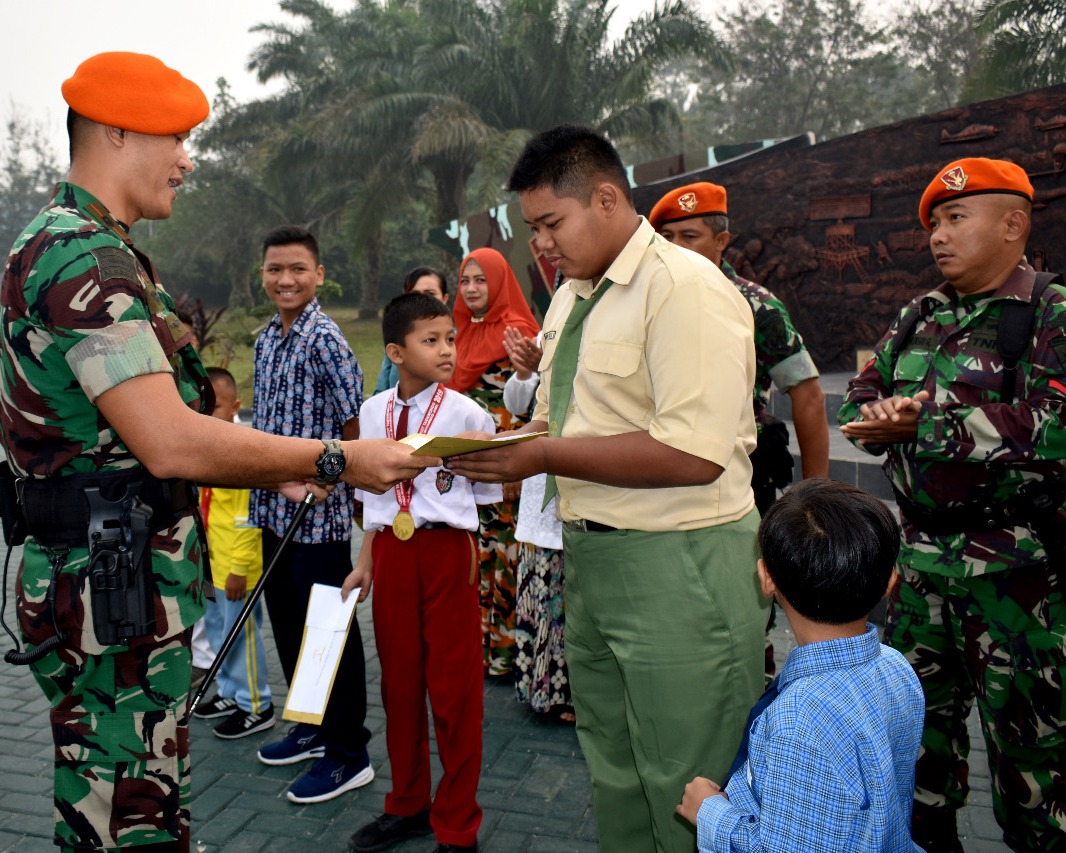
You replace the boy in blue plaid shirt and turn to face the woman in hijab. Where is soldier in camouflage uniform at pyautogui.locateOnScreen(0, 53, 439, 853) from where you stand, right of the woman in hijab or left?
left

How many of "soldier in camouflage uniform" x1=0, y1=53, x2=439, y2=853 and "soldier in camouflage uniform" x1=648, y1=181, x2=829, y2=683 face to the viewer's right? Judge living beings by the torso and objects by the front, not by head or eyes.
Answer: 1

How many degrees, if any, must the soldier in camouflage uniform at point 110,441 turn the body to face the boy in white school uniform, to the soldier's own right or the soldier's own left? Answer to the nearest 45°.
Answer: approximately 45° to the soldier's own left

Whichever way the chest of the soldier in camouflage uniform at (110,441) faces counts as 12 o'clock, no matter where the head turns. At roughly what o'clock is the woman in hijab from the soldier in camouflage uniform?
The woman in hijab is roughly at 10 o'clock from the soldier in camouflage uniform.

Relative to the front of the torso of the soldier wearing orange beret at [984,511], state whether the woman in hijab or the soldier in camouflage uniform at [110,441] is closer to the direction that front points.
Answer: the soldier in camouflage uniform

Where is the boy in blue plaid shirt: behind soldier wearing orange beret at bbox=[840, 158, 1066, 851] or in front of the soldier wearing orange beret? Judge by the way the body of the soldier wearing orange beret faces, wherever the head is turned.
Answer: in front

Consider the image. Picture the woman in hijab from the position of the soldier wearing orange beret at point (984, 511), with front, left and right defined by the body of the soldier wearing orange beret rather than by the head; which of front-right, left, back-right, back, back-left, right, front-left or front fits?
right

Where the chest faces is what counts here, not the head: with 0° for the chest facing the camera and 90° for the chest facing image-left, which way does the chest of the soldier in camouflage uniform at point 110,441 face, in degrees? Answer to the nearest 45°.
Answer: approximately 270°

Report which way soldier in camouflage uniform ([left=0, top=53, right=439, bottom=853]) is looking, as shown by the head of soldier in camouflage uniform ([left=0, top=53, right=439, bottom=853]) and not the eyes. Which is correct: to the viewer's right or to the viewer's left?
to the viewer's right

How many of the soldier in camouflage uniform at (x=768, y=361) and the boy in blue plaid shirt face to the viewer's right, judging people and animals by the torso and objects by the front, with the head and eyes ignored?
0

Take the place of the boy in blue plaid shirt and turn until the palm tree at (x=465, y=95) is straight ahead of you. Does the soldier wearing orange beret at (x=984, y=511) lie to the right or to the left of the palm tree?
right

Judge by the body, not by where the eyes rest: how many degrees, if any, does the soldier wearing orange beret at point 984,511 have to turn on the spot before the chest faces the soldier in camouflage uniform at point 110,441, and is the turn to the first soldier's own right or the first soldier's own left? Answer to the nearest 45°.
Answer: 0° — they already face them

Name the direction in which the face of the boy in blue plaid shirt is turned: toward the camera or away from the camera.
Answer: away from the camera

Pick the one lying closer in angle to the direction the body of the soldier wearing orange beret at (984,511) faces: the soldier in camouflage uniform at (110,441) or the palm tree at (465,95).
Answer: the soldier in camouflage uniform
